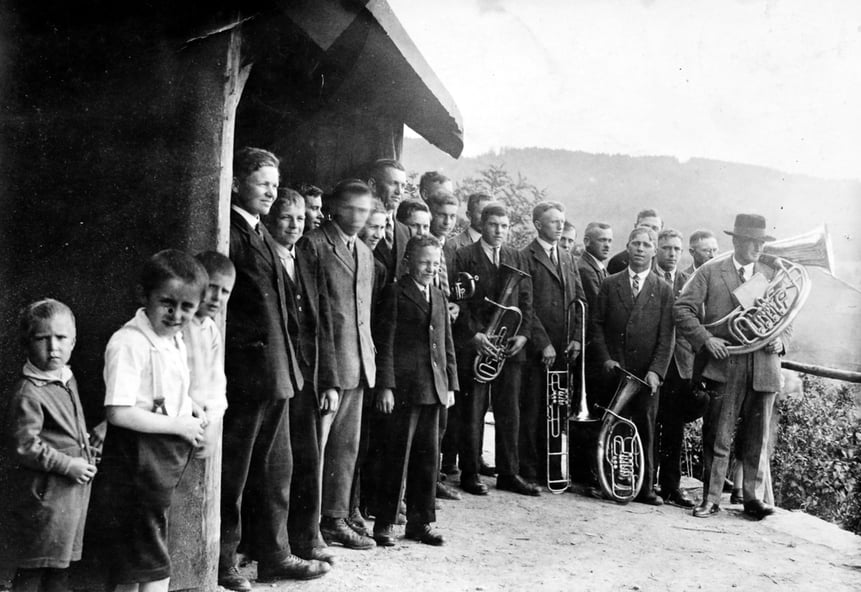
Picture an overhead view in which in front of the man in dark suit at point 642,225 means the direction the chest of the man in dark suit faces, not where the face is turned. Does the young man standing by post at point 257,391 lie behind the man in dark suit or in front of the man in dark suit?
in front

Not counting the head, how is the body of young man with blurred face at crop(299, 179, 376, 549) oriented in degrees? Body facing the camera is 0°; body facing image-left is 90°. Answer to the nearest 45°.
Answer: approximately 315°

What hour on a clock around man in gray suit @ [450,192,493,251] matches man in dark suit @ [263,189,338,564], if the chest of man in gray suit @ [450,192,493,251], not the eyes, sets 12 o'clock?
man in dark suit @ [263,189,338,564] is roughly at 2 o'clock from man in gray suit @ [450,192,493,251].

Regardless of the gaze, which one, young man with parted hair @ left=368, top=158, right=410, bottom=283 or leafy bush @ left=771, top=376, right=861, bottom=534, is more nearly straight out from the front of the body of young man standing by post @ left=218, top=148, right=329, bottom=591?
the leafy bush

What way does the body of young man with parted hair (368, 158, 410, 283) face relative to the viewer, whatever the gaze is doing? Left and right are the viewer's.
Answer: facing the viewer and to the right of the viewer

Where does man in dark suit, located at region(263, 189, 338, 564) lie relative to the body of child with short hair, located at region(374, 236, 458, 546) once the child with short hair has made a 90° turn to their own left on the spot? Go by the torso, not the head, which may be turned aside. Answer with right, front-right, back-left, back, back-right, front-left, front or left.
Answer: back

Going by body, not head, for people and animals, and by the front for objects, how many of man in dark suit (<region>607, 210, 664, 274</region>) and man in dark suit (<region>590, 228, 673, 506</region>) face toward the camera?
2

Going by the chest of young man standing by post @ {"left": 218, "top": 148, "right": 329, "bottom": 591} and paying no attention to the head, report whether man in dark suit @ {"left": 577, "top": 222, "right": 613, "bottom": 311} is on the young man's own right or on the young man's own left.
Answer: on the young man's own left

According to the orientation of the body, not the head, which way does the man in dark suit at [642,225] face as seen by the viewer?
toward the camera

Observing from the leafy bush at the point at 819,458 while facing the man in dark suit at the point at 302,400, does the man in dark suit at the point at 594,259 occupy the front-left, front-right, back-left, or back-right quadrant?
front-right

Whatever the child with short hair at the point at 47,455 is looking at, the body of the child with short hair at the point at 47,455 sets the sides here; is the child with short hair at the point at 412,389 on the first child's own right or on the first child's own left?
on the first child's own left
